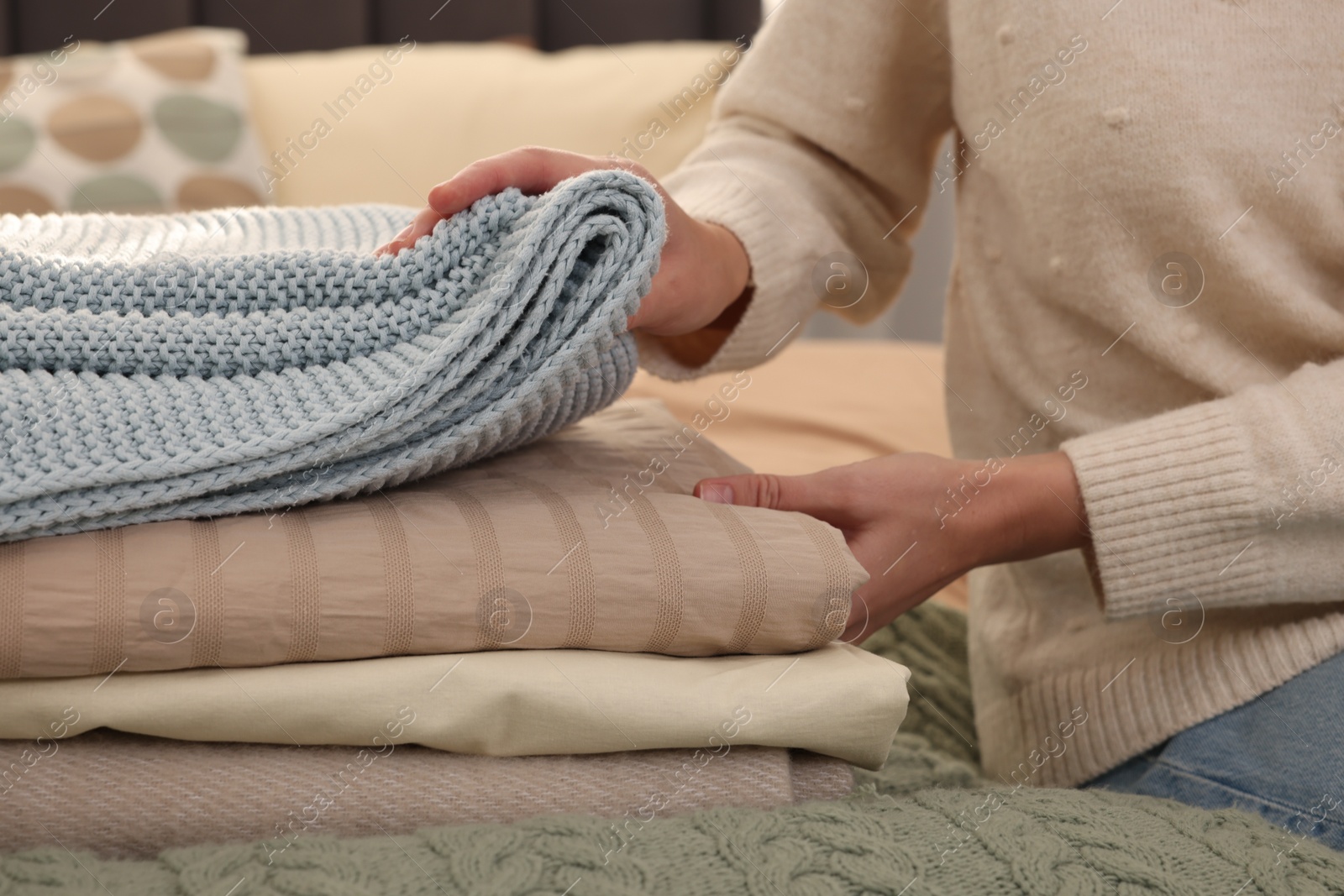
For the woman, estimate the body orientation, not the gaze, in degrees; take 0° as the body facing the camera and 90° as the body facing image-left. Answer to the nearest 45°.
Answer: approximately 45°
